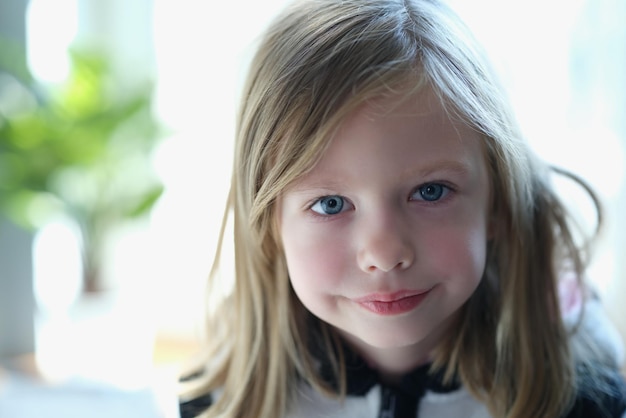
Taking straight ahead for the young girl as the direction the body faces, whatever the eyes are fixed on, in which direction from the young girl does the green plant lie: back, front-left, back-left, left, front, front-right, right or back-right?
back-right

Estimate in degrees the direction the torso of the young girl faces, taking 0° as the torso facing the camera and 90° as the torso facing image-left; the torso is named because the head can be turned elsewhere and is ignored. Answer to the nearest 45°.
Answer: approximately 0°
